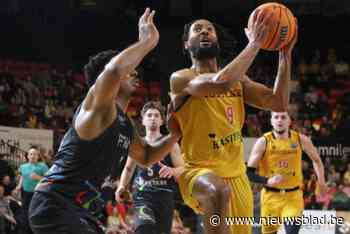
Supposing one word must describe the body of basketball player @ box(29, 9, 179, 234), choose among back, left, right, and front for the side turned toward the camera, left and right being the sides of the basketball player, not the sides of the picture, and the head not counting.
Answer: right

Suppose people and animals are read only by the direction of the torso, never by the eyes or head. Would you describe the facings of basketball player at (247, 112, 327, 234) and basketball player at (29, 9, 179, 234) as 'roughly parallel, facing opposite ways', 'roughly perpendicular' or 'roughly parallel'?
roughly perpendicular

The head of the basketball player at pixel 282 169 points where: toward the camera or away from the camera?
toward the camera

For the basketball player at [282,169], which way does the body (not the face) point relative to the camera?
toward the camera

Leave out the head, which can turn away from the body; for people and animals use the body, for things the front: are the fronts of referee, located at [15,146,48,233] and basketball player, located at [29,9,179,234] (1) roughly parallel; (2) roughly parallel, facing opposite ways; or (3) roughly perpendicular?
roughly perpendicular

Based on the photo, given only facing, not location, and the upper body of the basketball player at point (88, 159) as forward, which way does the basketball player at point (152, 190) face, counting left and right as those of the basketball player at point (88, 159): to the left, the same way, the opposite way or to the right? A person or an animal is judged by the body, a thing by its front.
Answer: to the right

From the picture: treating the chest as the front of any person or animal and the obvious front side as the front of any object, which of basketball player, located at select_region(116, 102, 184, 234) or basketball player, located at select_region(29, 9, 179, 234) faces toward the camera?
basketball player, located at select_region(116, 102, 184, 234)

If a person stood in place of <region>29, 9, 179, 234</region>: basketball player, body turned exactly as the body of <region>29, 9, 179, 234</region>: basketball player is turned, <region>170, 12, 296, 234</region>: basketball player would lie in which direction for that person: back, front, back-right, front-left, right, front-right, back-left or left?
front-left

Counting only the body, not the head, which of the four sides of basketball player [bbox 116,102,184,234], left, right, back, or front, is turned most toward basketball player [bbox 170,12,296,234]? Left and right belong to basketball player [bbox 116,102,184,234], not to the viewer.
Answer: front

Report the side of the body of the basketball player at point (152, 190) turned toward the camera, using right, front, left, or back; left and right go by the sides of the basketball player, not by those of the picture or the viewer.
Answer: front

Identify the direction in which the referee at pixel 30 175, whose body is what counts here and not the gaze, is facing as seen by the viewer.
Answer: toward the camera
